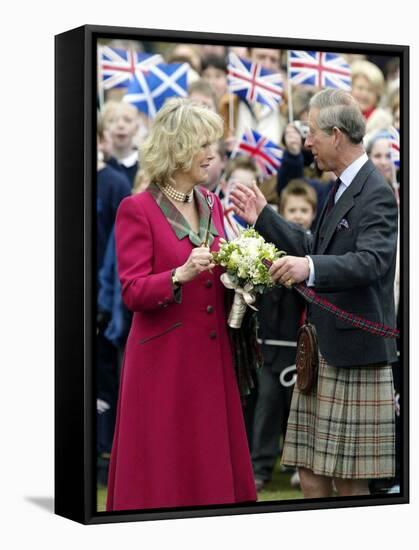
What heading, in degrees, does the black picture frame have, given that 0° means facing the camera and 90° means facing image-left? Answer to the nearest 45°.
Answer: approximately 315°
